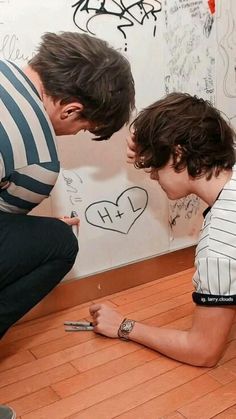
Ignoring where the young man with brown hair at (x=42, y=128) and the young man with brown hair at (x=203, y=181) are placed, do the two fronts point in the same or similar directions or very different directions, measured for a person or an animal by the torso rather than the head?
very different directions

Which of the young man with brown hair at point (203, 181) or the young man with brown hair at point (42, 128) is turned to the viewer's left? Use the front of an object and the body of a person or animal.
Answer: the young man with brown hair at point (203, 181)

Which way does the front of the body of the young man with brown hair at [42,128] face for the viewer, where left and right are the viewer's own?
facing to the right of the viewer

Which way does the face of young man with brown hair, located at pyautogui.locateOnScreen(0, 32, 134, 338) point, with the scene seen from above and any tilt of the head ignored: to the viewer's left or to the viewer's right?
to the viewer's right

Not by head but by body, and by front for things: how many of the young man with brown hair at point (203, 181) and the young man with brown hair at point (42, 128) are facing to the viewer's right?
1

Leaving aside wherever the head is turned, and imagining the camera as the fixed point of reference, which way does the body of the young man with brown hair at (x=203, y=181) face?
to the viewer's left
